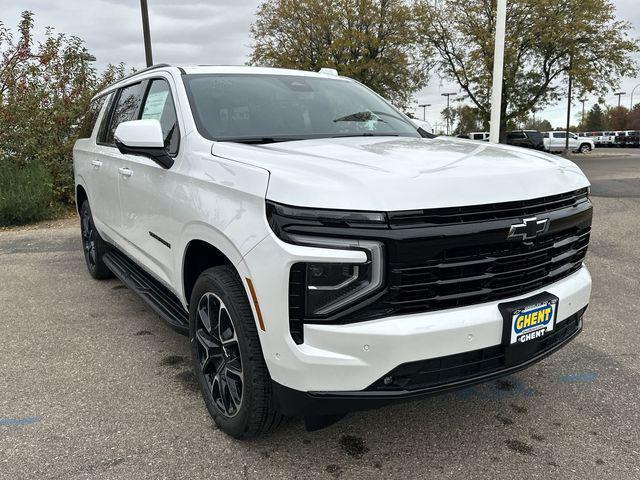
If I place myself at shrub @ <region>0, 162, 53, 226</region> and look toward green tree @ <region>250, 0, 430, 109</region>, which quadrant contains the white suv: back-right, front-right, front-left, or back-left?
back-right

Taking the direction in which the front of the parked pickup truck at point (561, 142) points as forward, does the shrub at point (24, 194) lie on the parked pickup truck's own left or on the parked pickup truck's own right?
on the parked pickup truck's own right

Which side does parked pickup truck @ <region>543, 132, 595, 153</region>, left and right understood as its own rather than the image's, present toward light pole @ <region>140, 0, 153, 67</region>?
right

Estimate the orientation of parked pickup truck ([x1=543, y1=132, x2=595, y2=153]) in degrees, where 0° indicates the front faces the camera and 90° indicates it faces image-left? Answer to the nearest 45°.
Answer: approximately 270°

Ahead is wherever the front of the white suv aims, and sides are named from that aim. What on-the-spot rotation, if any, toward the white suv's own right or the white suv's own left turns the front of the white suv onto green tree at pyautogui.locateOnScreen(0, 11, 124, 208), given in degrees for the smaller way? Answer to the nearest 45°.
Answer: approximately 180°

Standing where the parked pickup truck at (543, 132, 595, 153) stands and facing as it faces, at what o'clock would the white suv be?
The white suv is roughly at 3 o'clock from the parked pickup truck.

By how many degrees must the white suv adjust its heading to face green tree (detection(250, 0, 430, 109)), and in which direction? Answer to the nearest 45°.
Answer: approximately 135° to its left

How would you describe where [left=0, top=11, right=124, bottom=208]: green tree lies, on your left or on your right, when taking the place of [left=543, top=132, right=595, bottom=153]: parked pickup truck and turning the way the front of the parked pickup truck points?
on your right

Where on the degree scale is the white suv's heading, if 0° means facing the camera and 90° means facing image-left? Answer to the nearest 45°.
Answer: approximately 315°
